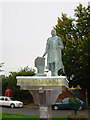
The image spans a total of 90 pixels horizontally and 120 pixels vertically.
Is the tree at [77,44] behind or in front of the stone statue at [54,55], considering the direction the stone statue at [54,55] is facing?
behind

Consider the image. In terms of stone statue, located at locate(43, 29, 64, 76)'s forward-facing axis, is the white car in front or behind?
behind

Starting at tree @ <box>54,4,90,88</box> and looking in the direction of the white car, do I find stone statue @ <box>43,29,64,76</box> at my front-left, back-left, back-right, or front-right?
front-left

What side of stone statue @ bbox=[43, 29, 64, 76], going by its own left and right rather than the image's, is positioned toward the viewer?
front
